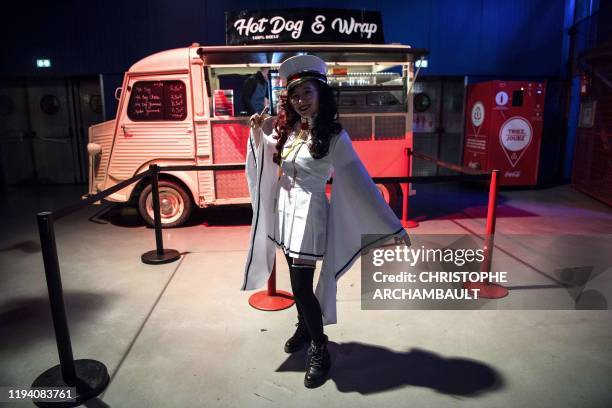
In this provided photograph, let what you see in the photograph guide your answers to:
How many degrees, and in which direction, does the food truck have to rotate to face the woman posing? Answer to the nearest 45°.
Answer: approximately 90° to its left

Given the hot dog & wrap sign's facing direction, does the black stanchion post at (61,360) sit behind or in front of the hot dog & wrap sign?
in front

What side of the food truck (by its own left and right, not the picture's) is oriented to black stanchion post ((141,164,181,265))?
left

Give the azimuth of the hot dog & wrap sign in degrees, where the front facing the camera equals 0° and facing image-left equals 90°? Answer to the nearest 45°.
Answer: approximately 0°

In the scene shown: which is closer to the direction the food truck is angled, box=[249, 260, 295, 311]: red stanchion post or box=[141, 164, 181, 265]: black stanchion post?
the black stanchion post

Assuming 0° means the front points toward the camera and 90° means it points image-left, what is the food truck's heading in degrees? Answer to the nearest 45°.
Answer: approximately 90°

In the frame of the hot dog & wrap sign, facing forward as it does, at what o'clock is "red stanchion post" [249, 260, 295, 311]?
The red stanchion post is roughly at 12 o'clock from the hot dog & wrap sign.

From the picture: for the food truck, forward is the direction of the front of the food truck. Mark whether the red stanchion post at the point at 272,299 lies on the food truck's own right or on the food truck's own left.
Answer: on the food truck's own left

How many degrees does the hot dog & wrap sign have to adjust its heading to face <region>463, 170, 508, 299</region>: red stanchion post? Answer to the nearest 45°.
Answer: approximately 45° to its left

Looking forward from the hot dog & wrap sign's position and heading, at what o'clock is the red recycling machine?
The red recycling machine is roughly at 8 o'clock from the hot dog & wrap sign.

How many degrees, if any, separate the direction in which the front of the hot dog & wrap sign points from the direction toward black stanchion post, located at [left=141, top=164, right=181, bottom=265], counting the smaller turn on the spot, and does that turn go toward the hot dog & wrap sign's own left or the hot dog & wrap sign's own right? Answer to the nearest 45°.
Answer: approximately 45° to the hot dog & wrap sign's own right

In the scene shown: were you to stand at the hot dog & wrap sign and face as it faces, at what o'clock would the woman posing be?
The woman posing is roughly at 12 o'clock from the hot dog & wrap sign.
